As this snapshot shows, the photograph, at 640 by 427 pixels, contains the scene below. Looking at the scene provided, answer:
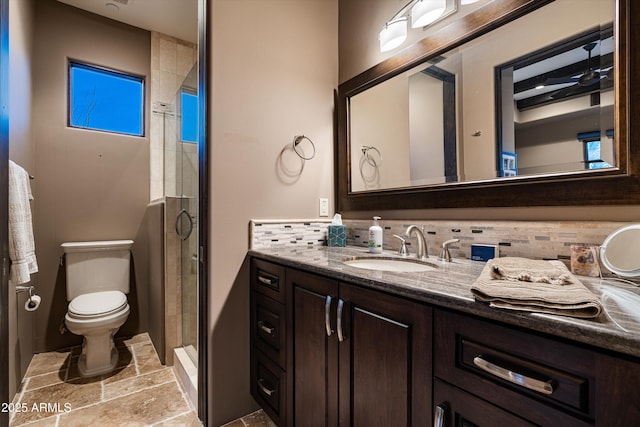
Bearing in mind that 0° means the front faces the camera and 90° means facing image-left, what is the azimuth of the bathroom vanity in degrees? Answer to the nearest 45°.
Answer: approximately 45°

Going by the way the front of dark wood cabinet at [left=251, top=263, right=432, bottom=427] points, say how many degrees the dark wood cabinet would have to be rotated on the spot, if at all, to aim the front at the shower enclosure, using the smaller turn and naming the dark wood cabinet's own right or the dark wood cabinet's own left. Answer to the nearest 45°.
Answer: approximately 90° to the dark wood cabinet's own right

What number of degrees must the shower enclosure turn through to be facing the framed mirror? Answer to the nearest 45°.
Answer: approximately 135° to its left

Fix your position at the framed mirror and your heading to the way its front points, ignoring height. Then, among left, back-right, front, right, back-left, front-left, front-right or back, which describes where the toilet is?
front-right

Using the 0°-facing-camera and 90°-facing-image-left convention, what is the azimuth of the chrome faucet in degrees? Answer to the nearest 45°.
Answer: approximately 45°

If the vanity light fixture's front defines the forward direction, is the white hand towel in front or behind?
in front

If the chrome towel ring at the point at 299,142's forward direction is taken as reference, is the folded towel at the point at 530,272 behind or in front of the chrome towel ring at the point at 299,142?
in front
